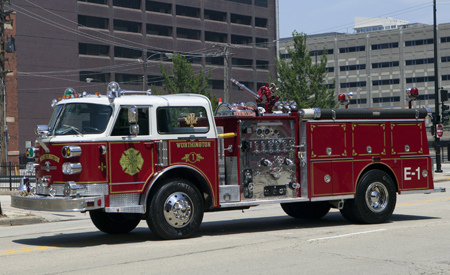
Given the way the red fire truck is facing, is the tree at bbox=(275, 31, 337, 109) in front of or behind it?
behind

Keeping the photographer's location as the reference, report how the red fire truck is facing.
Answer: facing the viewer and to the left of the viewer
